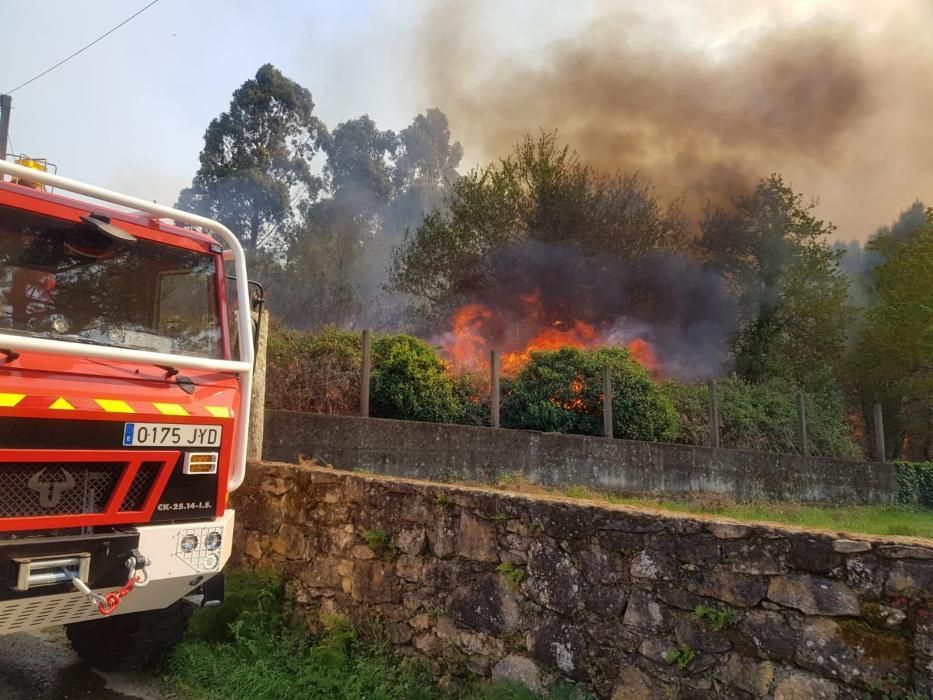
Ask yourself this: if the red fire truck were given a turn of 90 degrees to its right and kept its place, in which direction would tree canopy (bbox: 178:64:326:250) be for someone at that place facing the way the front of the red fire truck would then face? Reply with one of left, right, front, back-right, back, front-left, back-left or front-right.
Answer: back-right

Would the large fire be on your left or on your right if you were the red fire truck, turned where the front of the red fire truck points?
on your left

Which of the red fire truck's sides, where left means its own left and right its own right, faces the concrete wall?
left

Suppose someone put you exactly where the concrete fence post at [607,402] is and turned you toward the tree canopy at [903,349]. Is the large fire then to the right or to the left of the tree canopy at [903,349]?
left

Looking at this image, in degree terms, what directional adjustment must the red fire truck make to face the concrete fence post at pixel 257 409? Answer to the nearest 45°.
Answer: approximately 90° to its left

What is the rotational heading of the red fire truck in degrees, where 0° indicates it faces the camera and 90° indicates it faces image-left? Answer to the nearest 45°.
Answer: approximately 315°

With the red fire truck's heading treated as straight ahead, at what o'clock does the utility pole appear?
The utility pole is roughly at 7 o'clock from the red fire truck.

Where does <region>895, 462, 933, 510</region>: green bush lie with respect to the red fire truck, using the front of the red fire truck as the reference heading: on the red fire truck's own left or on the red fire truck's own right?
on the red fire truck's own left

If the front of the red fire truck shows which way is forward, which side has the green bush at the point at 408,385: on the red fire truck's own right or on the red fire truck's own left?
on the red fire truck's own left
